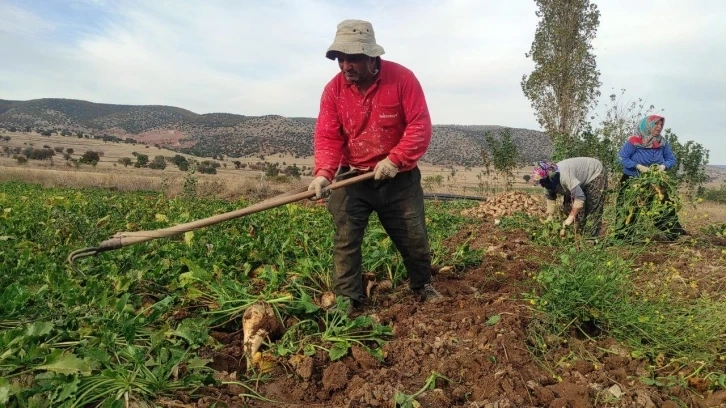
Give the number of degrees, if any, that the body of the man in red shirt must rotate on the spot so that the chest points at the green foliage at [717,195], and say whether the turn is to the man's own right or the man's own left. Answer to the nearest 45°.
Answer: approximately 180°

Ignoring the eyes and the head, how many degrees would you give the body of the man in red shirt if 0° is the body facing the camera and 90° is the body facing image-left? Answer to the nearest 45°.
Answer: approximately 45°

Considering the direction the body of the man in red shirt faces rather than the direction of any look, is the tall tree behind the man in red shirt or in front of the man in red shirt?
behind

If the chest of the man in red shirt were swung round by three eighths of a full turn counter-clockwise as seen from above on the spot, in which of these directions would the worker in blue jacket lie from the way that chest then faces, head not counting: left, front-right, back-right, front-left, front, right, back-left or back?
front-left

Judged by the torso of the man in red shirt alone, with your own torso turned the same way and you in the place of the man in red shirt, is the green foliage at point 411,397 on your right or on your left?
on your left

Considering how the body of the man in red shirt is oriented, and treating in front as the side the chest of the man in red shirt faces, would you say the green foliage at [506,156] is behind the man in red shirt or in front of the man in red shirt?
behind

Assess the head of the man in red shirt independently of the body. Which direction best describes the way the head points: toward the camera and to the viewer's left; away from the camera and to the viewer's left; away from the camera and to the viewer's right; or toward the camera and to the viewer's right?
toward the camera and to the viewer's left
